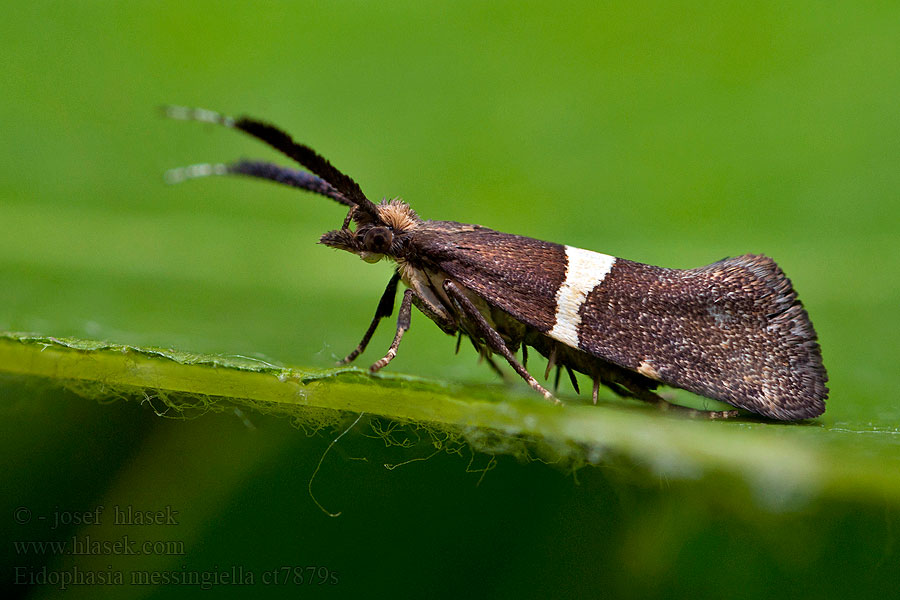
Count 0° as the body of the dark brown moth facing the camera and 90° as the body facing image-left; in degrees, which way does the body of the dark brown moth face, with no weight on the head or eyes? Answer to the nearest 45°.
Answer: approximately 90°
